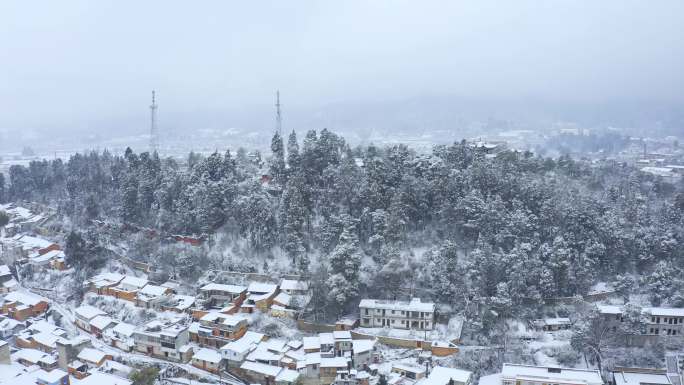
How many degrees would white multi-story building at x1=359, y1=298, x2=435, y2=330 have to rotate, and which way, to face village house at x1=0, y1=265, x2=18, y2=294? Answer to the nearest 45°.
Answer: approximately 90° to its right

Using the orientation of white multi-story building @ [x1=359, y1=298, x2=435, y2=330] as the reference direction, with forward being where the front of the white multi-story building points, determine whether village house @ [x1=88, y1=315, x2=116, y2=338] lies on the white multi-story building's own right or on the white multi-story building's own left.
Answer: on the white multi-story building's own right

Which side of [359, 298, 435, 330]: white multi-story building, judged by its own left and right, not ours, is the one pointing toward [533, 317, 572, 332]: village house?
left

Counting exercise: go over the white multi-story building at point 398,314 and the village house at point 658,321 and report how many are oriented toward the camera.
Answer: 2

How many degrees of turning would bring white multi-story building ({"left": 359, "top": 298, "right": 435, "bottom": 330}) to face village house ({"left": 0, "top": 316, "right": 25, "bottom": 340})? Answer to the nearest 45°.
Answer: approximately 90° to its right

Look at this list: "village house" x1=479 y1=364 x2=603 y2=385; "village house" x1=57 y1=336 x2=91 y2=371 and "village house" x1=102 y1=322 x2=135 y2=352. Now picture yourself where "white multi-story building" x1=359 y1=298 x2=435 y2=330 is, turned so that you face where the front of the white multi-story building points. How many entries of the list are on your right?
2

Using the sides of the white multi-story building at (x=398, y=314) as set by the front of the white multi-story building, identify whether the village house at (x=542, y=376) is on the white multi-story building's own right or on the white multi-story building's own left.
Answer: on the white multi-story building's own left

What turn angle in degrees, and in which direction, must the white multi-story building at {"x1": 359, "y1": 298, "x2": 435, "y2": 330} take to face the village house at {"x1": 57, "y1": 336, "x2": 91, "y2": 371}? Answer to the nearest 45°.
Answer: approximately 90° to its right

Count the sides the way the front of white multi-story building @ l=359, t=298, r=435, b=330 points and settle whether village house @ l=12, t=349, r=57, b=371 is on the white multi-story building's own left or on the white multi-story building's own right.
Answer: on the white multi-story building's own right

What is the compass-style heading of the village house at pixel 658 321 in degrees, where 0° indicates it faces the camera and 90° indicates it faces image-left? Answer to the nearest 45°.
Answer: approximately 0°
